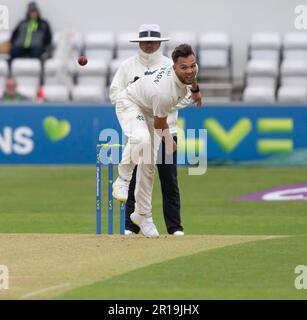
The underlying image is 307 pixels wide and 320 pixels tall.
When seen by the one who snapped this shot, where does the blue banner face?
facing the viewer

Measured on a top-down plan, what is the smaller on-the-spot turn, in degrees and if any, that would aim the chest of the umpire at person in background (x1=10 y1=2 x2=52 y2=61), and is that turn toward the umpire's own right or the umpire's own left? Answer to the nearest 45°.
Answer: approximately 180°

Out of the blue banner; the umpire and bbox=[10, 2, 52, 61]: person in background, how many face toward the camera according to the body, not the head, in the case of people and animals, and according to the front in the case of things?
3

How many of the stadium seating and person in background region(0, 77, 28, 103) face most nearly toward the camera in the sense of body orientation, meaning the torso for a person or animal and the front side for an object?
2

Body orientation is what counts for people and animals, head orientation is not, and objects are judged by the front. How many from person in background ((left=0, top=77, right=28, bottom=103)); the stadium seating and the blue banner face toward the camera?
3

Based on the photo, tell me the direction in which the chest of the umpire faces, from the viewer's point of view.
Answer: toward the camera

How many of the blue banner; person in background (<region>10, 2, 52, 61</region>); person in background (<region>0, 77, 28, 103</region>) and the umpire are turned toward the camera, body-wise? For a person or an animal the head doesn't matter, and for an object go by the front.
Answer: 4

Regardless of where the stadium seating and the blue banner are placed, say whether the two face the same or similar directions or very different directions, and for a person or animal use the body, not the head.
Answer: same or similar directions

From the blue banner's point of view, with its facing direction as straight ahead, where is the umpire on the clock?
The umpire is roughly at 12 o'clock from the blue banner.

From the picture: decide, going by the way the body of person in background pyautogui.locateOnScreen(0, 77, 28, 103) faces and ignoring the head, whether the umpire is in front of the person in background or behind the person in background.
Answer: in front

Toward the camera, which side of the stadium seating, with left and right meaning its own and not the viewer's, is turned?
front

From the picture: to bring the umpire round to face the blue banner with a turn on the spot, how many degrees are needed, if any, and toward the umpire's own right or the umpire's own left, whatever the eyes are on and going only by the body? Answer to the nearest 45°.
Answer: approximately 180°

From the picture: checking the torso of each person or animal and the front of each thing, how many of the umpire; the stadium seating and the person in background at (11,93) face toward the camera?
3

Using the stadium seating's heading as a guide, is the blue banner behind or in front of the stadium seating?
in front

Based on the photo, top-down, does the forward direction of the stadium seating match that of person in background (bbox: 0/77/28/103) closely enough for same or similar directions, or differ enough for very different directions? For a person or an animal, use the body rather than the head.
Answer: same or similar directions
